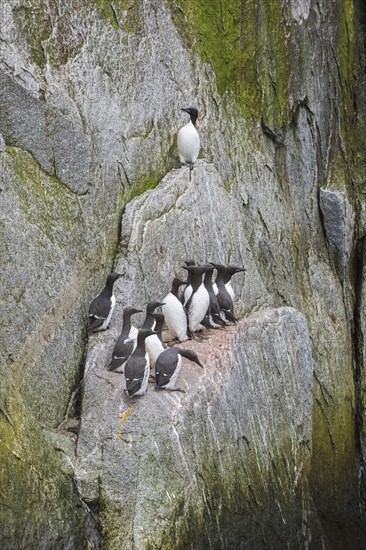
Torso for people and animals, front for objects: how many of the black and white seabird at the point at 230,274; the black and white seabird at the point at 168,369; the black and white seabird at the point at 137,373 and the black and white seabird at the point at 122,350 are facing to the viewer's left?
0

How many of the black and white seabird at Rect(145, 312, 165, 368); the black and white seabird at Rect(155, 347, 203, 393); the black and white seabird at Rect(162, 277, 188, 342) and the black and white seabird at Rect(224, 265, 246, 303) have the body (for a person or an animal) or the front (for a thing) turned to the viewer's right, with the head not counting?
2

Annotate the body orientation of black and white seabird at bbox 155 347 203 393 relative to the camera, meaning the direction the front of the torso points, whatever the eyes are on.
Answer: to the viewer's right

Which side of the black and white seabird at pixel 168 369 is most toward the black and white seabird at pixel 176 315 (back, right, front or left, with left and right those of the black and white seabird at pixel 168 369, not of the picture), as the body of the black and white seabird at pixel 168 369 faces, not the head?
left

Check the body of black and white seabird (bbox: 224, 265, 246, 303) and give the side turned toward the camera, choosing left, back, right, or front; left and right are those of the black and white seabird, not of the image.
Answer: right

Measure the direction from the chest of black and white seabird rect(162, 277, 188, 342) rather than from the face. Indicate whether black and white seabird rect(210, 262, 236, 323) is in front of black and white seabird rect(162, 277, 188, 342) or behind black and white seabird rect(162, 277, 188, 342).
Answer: behind

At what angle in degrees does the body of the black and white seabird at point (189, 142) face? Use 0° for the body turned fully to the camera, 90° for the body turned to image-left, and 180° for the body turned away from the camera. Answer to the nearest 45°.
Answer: approximately 45°

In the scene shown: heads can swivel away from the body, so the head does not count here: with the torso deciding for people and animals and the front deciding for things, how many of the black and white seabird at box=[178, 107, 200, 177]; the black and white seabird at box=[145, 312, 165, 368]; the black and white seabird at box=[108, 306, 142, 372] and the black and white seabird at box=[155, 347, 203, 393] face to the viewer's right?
2
